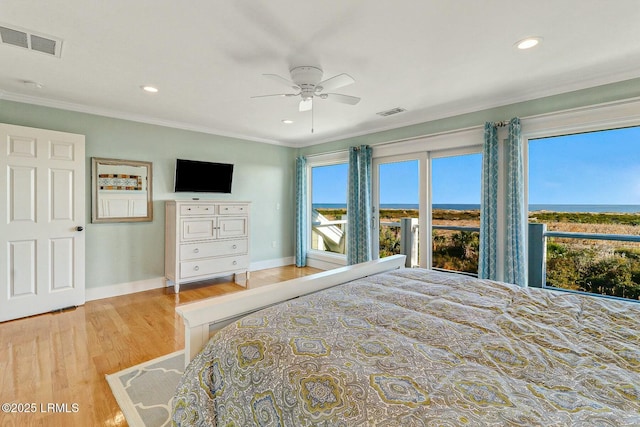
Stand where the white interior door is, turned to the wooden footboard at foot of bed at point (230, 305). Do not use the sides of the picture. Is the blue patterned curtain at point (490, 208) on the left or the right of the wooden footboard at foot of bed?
left

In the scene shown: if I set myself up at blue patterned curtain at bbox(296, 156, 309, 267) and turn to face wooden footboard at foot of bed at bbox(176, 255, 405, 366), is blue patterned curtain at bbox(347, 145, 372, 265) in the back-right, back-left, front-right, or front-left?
front-left

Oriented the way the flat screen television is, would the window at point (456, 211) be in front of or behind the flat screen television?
in front

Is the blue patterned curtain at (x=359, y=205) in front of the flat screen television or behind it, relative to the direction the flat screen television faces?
in front

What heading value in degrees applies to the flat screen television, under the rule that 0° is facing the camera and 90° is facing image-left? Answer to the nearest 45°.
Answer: approximately 315°

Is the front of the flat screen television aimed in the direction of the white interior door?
no

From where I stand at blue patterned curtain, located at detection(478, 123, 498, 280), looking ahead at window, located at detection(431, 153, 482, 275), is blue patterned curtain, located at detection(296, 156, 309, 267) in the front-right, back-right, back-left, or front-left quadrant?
front-left

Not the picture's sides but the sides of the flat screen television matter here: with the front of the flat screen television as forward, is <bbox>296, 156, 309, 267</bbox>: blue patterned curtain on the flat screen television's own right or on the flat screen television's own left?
on the flat screen television's own left

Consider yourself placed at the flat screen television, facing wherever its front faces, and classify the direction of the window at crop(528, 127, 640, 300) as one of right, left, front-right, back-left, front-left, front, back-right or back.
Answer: front

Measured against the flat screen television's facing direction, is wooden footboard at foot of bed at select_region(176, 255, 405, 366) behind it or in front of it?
in front

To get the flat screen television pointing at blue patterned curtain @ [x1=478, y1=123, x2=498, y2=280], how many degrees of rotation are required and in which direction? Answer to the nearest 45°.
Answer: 0° — it already faces it
